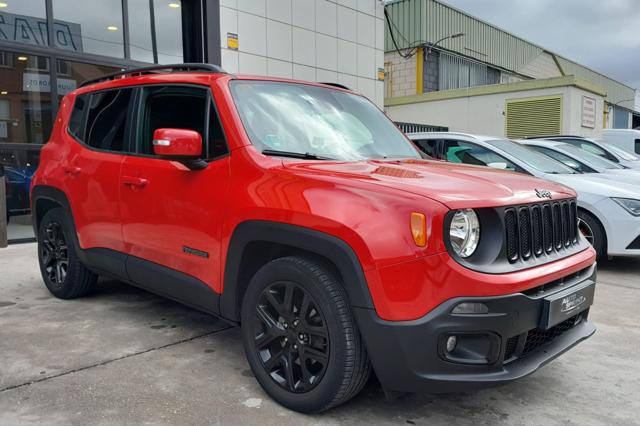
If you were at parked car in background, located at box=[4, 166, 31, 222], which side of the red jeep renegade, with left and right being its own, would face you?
back

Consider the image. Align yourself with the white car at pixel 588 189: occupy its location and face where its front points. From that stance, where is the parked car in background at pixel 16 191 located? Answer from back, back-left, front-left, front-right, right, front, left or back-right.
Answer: back-right

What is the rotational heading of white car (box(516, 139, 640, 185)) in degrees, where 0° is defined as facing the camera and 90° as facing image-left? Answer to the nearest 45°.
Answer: approximately 315°

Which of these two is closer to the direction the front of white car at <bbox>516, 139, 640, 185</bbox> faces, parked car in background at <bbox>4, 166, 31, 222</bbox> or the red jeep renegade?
the red jeep renegade

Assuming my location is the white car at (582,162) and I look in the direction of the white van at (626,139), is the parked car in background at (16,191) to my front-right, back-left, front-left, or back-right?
back-left

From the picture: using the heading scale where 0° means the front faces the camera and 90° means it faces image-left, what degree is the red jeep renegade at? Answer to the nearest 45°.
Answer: approximately 315°

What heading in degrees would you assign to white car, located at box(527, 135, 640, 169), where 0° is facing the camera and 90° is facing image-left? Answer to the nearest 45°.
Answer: approximately 315°

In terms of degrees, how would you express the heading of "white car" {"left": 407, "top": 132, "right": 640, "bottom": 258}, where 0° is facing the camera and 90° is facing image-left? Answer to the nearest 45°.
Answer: approximately 315°

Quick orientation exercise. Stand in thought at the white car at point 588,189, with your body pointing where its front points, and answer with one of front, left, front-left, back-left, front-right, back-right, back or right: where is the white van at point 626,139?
back-left

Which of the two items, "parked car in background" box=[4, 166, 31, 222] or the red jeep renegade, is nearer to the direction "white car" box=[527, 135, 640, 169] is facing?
the red jeep renegade
